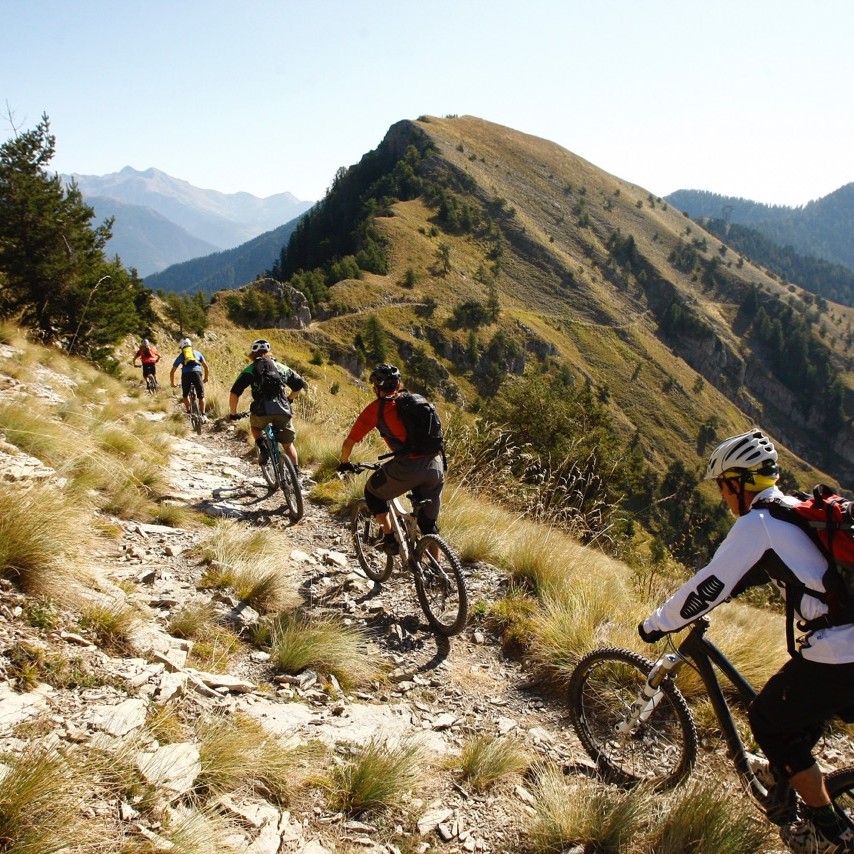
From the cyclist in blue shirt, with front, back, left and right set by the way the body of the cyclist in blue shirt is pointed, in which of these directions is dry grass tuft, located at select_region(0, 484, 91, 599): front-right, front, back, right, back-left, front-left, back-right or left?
back

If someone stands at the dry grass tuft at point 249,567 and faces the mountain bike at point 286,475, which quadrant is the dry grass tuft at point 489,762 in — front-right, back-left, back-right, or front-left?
back-right

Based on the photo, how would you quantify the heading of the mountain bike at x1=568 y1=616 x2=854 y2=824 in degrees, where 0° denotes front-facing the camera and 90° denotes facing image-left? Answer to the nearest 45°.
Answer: approximately 90°

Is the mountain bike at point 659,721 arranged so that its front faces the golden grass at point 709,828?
no

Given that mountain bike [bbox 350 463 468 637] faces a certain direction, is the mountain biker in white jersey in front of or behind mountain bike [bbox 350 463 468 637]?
behind

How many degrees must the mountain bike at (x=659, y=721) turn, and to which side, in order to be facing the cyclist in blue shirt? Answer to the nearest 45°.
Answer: approximately 45° to its right

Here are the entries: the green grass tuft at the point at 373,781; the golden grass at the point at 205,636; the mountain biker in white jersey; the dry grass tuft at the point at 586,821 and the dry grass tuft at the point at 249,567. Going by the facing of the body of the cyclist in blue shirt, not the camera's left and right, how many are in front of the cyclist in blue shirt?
0

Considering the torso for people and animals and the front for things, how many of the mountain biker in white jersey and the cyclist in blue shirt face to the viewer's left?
1

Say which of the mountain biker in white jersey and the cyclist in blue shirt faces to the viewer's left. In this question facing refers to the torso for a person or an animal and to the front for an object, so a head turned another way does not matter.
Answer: the mountain biker in white jersey

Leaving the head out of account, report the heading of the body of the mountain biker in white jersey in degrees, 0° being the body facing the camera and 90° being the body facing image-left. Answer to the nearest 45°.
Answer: approximately 90°

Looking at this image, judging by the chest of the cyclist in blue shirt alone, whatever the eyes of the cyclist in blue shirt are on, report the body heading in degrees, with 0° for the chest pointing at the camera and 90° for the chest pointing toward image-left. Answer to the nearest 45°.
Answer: approximately 180°
